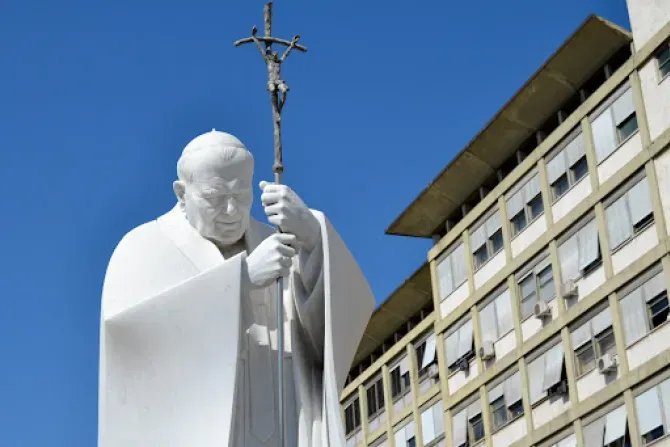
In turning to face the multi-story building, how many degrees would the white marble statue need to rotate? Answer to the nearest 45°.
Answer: approximately 135° to its left
